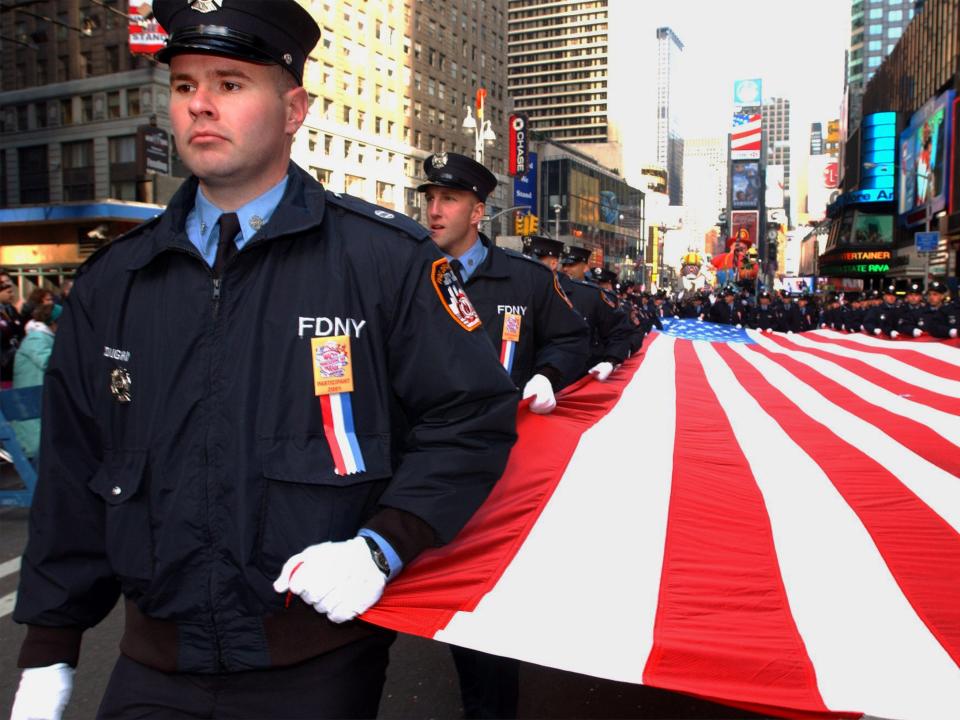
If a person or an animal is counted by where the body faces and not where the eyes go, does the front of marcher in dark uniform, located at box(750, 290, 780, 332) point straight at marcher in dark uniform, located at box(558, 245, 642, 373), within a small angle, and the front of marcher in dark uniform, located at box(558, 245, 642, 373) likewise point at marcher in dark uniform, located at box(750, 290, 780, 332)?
no

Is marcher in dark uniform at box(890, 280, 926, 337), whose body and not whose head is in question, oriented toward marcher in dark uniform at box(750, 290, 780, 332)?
no

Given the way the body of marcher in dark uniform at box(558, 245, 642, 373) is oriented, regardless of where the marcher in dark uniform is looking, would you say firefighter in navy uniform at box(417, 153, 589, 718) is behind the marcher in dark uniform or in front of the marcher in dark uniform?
in front

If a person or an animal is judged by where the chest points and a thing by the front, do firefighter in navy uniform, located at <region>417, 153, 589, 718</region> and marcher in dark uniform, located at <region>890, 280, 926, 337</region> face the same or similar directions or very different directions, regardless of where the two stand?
same or similar directions

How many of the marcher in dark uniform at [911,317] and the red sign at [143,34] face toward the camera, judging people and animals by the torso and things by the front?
2

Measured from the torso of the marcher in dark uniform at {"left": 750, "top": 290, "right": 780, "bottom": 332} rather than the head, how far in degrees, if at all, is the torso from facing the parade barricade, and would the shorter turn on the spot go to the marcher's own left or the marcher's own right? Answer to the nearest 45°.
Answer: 0° — they already face it

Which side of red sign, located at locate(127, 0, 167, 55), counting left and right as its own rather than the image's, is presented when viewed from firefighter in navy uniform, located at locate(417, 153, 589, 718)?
front

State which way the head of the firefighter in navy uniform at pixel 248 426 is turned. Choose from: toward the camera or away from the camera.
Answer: toward the camera

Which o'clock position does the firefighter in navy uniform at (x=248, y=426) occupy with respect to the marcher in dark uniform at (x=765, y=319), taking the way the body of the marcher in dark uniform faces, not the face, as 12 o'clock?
The firefighter in navy uniform is roughly at 12 o'clock from the marcher in dark uniform.

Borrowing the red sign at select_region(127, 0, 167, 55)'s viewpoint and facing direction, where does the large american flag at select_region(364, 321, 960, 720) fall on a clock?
The large american flag is roughly at 12 o'clock from the red sign.

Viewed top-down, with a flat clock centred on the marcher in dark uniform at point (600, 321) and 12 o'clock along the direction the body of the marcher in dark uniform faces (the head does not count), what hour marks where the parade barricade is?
The parade barricade is roughly at 1 o'clock from the marcher in dark uniform.

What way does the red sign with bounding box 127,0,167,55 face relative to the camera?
toward the camera

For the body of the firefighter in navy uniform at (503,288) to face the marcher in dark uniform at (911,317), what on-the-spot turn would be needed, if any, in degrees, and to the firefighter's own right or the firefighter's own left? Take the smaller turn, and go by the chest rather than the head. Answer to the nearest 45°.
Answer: approximately 180°

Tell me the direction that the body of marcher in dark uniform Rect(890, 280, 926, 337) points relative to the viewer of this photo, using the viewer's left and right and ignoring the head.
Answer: facing the viewer

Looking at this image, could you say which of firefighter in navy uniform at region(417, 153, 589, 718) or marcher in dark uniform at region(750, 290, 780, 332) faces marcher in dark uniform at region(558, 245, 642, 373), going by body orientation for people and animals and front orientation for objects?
marcher in dark uniform at region(750, 290, 780, 332)

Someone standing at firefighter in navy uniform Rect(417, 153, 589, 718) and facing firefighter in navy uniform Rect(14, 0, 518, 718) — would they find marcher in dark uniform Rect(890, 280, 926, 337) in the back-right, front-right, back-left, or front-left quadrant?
back-left

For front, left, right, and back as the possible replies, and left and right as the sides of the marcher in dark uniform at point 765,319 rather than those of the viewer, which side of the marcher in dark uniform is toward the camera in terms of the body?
front

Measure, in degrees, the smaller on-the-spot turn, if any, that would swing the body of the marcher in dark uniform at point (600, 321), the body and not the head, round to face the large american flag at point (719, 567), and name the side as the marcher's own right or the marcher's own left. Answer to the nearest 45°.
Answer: approximately 45° to the marcher's own left

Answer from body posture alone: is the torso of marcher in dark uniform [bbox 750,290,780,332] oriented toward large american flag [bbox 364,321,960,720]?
yes

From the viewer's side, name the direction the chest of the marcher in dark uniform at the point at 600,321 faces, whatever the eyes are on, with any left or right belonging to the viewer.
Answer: facing the viewer and to the left of the viewer
